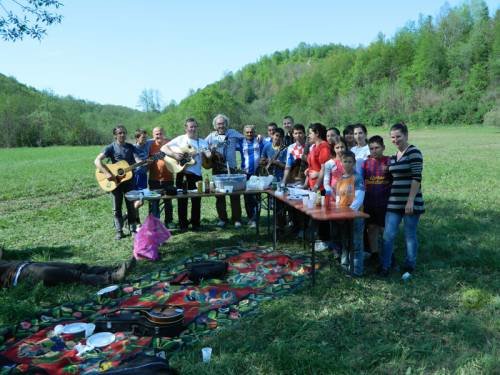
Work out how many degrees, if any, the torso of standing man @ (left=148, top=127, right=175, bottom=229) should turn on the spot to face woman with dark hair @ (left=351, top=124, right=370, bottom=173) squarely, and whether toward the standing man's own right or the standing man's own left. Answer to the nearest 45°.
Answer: approximately 45° to the standing man's own left

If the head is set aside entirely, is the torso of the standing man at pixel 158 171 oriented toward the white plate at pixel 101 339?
yes

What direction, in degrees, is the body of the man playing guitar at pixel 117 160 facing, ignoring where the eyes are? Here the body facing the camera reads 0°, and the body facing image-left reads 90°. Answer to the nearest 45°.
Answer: approximately 0°

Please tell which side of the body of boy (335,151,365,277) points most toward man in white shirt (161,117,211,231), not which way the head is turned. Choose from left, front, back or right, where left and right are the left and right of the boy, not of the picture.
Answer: right

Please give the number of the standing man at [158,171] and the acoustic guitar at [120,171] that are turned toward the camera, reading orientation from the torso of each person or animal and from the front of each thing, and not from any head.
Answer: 2

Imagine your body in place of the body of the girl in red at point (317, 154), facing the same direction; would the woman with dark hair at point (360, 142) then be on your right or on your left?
on your left

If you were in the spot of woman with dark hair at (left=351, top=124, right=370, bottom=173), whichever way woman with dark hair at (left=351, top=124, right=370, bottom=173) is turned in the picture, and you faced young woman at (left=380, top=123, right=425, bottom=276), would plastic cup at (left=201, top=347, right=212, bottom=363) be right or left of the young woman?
right
